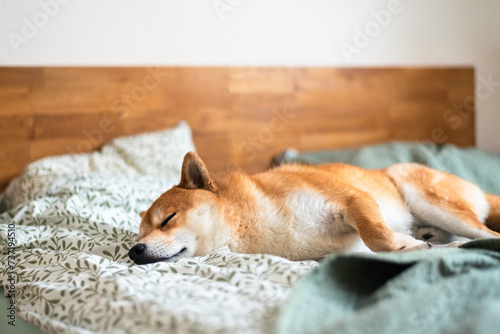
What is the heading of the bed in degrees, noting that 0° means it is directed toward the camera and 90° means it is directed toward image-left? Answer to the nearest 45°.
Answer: approximately 0°
